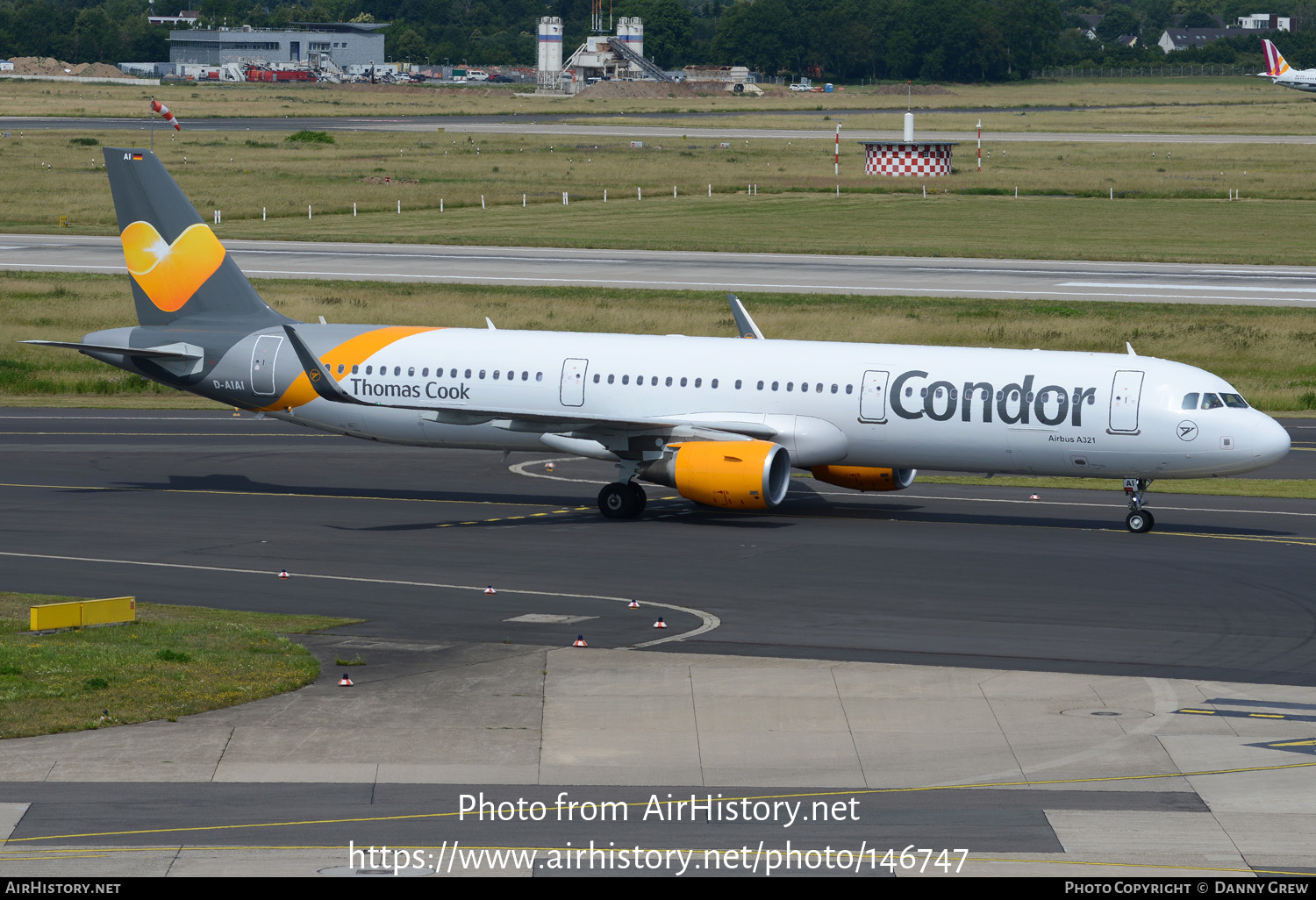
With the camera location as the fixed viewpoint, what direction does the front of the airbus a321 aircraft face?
facing the viewer and to the right of the viewer
